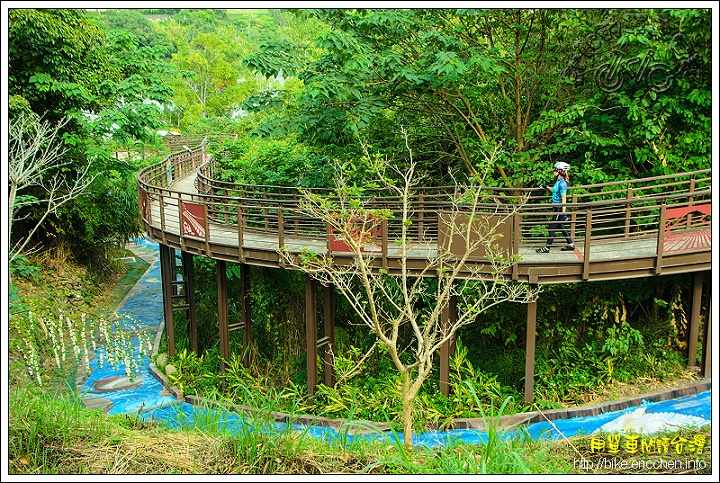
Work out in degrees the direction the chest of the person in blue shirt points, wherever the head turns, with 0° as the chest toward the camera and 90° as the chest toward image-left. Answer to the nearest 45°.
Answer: approximately 90°
